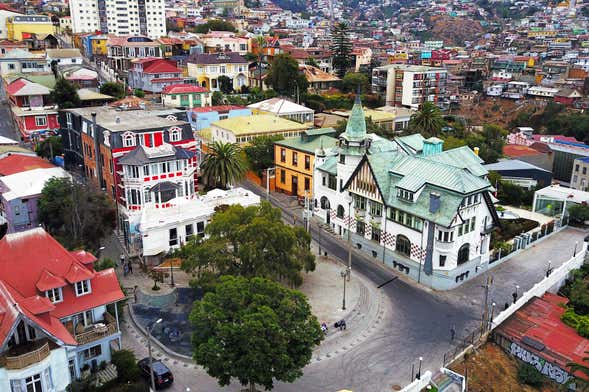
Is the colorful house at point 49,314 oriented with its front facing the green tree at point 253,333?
yes

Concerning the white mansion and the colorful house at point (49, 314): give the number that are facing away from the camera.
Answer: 0

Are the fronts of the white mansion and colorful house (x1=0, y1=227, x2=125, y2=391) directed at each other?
no

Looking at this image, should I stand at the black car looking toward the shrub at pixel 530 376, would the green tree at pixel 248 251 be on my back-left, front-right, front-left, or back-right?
front-left

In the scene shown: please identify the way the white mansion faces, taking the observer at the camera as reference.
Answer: facing the viewer and to the left of the viewer

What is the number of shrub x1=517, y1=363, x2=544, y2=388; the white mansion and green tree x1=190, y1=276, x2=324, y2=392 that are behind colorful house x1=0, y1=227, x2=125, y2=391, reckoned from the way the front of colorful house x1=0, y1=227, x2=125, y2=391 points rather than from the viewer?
0

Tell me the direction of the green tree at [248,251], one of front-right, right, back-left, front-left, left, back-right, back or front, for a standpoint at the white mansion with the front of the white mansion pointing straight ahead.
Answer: front

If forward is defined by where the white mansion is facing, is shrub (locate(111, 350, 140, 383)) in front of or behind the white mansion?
in front

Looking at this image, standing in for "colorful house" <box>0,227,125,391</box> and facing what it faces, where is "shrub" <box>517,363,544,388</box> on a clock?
The shrub is roughly at 11 o'clock from the colorful house.

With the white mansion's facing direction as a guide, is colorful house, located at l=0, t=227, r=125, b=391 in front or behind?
in front

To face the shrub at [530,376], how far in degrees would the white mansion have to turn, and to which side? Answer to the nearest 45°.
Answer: approximately 90° to its left

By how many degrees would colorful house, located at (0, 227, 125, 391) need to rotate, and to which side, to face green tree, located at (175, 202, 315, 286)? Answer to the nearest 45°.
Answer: approximately 45° to its left

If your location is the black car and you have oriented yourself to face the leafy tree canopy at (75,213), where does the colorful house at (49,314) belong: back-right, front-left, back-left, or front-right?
front-left

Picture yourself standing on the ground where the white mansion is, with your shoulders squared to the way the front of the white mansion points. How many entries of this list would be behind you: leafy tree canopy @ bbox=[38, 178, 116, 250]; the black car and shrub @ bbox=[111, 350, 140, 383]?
0

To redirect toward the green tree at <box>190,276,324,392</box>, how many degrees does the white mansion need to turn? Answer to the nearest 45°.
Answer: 0° — it already faces it

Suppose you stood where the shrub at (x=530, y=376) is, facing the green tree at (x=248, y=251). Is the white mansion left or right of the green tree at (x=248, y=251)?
right

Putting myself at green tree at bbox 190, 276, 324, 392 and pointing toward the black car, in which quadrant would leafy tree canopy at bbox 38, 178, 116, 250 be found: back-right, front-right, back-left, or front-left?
front-right
